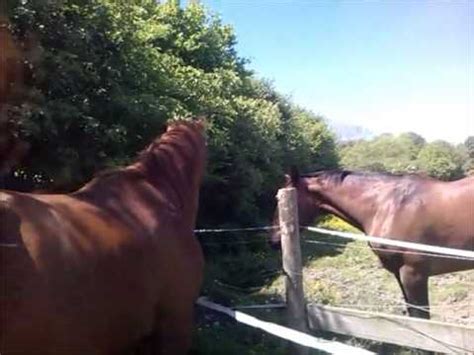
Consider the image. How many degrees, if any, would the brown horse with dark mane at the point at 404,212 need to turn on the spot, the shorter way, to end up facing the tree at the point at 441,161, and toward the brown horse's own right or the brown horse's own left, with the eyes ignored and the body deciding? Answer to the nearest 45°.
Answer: approximately 90° to the brown horse's own right

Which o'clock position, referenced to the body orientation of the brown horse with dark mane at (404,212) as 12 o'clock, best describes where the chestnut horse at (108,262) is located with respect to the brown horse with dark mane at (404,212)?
the chestnut horse at (108,262) is roughly at 10 o'clock from the brown horse with dark mane at (404,212).

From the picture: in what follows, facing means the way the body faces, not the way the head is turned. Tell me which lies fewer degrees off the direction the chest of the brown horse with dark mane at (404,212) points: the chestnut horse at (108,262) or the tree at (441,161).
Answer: the chestnut horse

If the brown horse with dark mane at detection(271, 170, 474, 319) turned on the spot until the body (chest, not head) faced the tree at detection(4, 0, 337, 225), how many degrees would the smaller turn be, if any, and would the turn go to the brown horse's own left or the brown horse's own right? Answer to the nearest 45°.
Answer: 0° — it already faces it

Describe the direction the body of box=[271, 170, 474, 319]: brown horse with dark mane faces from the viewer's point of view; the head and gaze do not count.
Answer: to the viewer's left

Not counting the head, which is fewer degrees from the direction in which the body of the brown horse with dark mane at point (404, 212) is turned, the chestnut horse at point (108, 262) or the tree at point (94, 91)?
the tree

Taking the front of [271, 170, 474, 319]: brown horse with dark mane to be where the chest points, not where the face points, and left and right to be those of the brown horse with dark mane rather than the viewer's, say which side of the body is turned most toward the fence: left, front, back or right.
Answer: left

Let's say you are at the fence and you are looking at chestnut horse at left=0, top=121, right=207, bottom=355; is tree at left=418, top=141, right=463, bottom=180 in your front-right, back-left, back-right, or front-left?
back-right
